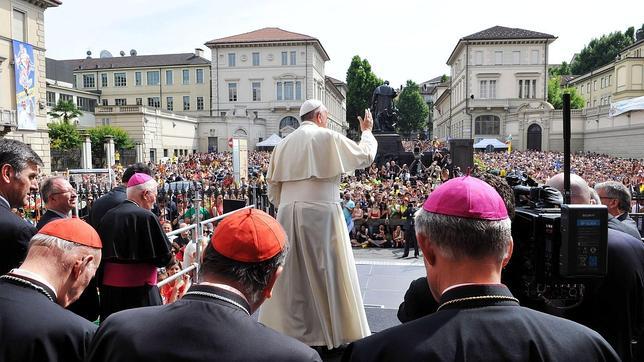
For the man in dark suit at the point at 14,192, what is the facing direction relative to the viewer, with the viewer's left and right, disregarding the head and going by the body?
facing to the right of the viewer

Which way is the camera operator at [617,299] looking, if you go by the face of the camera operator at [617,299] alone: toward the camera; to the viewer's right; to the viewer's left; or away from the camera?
away from the camera

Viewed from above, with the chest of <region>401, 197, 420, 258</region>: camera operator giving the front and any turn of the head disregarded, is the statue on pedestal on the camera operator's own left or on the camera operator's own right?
on the camera operator's own right

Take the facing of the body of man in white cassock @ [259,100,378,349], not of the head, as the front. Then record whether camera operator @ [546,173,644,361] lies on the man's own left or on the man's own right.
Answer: on the man's own right

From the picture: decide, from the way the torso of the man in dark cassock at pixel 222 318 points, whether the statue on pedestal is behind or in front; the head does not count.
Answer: in front

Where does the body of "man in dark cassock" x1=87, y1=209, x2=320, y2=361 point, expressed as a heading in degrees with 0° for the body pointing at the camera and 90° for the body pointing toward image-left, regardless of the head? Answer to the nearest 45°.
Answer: approximately 225°

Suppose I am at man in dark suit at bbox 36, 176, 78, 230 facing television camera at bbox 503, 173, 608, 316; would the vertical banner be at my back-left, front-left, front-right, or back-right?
back-left

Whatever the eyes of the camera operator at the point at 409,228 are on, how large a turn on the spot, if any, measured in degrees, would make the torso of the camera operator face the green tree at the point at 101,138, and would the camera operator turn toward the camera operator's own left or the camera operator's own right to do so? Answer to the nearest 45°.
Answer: approximately 90° to the camera operator's own right

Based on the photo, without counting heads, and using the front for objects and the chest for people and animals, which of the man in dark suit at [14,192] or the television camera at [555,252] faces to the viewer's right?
the man in dark suit

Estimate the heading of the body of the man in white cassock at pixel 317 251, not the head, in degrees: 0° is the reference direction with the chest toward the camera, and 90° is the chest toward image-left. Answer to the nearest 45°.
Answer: approximately 225°

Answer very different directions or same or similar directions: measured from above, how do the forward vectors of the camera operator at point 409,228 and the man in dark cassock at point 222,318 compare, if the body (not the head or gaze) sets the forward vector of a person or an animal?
very different directions

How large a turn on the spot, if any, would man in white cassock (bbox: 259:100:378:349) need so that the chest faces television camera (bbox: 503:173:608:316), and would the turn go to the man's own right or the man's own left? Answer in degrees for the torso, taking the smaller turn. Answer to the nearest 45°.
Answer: approximately 90° to the man's own right

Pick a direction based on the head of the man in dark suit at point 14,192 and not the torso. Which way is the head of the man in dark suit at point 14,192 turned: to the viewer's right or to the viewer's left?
to the viewer's right
